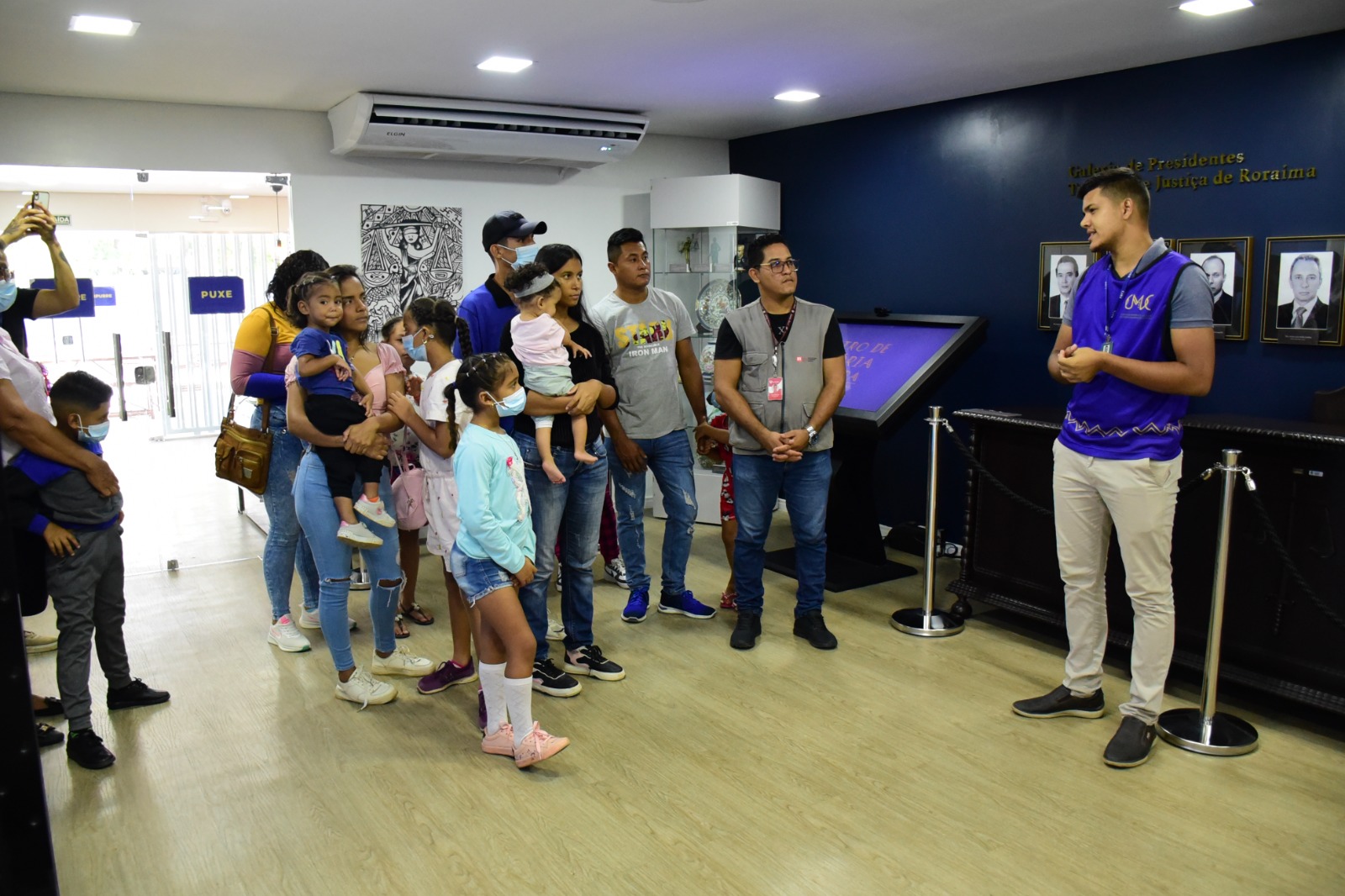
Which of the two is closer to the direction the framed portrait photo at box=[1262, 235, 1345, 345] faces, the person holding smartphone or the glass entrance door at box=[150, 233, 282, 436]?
the person holding smartphone

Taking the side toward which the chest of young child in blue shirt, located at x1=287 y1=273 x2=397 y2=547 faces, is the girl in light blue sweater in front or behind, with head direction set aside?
in front

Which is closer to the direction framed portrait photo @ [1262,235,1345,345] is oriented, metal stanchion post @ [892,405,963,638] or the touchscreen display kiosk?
the metal stanchion post

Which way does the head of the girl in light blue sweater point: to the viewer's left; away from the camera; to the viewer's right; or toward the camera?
to the viewer's right

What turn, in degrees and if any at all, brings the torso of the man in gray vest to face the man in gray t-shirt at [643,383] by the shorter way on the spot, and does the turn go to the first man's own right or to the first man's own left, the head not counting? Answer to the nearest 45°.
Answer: approximately 90° to the first man's own right

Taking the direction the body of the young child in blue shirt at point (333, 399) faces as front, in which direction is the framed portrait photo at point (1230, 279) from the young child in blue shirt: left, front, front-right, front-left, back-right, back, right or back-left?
front-left

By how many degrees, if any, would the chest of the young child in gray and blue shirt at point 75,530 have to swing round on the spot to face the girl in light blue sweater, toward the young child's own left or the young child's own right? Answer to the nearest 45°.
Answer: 0° — they already face them

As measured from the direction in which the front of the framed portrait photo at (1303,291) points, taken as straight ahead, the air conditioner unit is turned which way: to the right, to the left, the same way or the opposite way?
to the left
